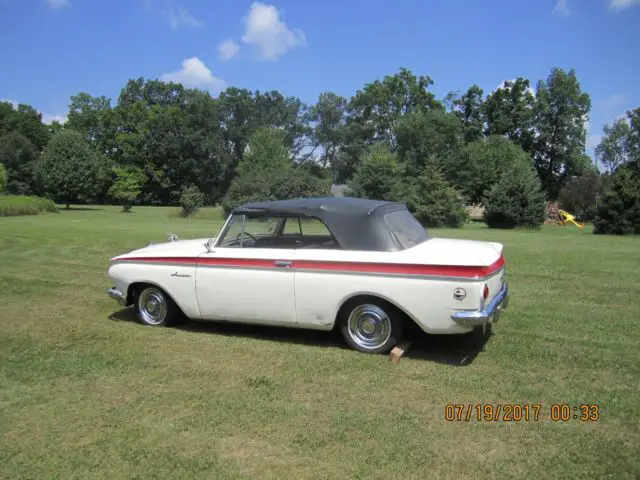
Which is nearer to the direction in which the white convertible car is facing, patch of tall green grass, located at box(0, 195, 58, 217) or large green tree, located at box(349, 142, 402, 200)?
the patch of tall green grass

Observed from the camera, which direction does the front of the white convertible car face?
facing away from the viewer and to the left of the viewer

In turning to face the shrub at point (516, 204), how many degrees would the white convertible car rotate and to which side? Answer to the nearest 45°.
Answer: approximately 90° to its right

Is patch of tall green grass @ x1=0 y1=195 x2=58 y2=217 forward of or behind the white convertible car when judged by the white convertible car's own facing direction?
forward

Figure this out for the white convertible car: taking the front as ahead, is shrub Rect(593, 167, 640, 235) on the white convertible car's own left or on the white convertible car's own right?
on the white convertible car's own right

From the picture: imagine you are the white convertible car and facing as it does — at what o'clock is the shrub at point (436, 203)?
The shrub is roughly at 2 o'clock from the white convertible car.

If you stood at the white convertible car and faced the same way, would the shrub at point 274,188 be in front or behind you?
in front

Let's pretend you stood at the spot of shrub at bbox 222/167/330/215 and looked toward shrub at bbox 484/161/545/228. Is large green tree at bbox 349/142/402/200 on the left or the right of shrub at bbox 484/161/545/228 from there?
left

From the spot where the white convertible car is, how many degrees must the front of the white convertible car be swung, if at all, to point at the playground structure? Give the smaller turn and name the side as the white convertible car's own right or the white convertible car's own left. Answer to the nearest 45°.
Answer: approximately 90° to the white convertible car's own right

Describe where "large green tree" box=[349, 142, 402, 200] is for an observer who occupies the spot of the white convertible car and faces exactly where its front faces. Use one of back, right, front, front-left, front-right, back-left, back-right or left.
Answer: front-right
